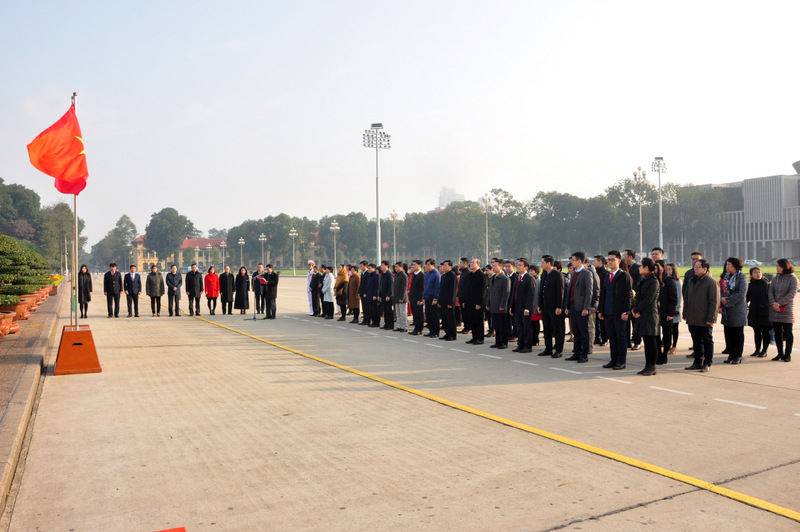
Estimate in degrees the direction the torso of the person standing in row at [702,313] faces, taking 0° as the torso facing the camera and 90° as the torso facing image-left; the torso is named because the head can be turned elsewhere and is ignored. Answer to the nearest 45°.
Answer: approximately 45°

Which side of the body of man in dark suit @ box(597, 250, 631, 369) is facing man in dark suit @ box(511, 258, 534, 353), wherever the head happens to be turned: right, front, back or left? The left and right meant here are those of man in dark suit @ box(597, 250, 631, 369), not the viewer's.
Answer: right

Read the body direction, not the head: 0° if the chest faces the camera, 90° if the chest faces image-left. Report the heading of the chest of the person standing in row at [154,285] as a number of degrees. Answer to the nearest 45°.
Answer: approximately 0°
